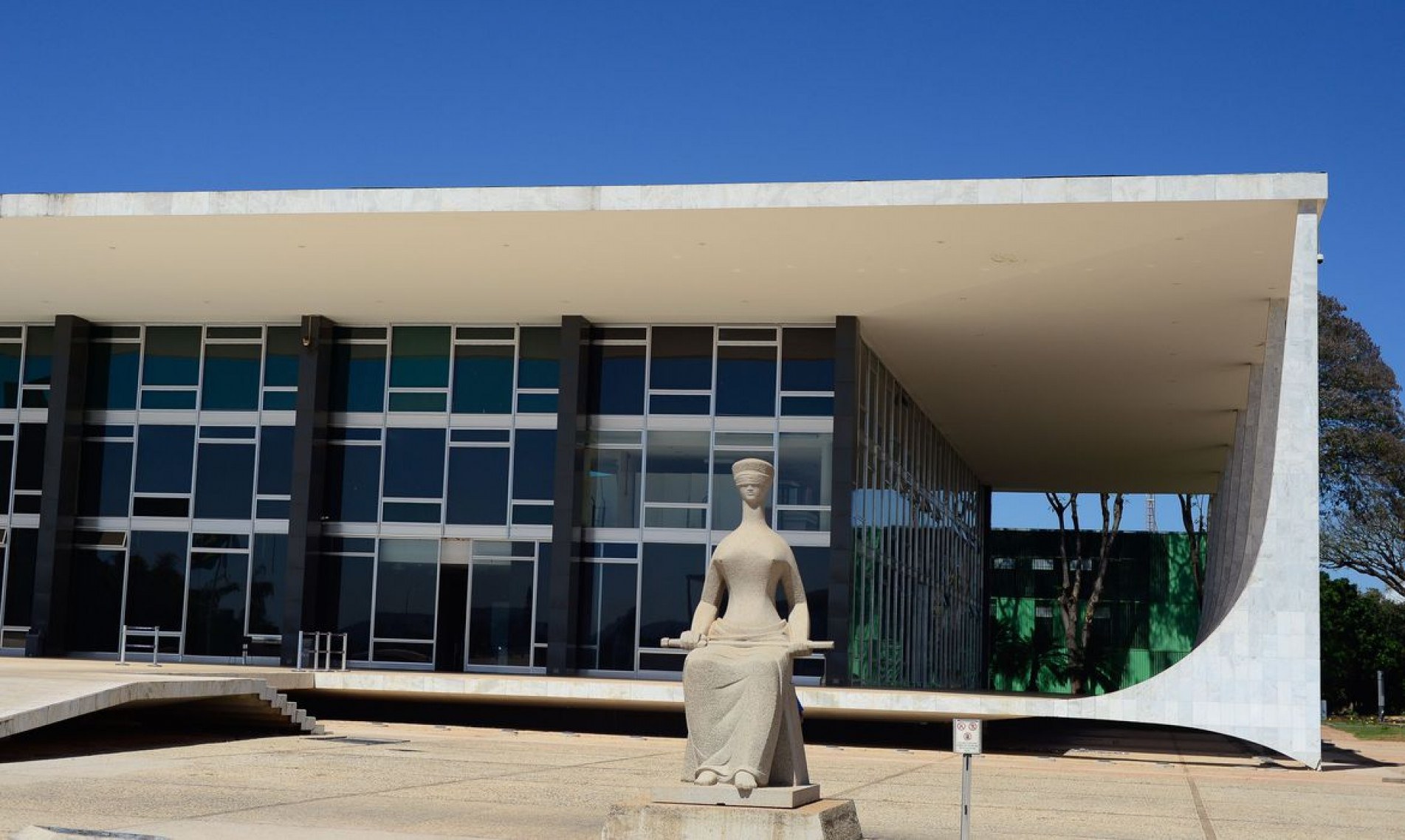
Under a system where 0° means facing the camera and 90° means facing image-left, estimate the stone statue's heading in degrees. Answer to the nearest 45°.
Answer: approximately 0°
